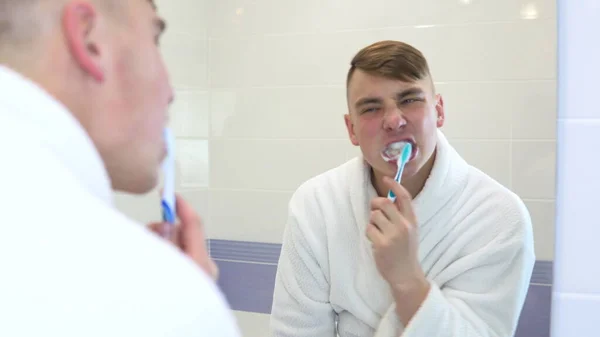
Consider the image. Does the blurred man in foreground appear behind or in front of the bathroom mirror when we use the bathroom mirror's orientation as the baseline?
in front

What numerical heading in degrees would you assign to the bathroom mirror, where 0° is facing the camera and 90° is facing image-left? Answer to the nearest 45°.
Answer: approximately 0°

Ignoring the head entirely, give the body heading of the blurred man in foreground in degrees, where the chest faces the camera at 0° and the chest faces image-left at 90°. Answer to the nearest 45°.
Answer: approximately 225°

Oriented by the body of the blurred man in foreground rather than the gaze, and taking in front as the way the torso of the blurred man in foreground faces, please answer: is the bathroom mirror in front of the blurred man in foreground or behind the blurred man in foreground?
in front

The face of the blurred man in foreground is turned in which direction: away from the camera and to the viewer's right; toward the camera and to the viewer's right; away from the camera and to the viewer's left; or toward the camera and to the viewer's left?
away from the camera and to the viewer's right
